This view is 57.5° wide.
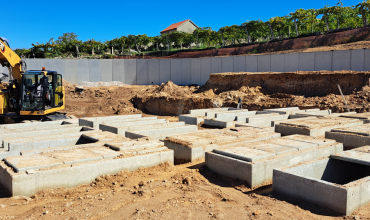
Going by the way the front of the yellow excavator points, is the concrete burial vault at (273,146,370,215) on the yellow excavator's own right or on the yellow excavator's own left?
on the yellow excavator's own left

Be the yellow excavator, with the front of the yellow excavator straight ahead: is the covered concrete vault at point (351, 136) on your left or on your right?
on your left

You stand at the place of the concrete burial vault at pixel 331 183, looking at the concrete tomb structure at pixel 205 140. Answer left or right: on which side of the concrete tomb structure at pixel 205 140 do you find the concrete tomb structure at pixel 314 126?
right

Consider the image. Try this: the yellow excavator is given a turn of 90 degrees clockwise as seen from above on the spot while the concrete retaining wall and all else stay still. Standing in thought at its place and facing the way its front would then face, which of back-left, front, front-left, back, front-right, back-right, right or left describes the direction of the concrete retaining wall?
right

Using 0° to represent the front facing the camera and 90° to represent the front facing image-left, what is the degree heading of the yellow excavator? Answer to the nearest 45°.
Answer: approximately 45°

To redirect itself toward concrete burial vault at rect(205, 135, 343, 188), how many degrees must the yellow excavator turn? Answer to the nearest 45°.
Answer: approximately 90° to its left
